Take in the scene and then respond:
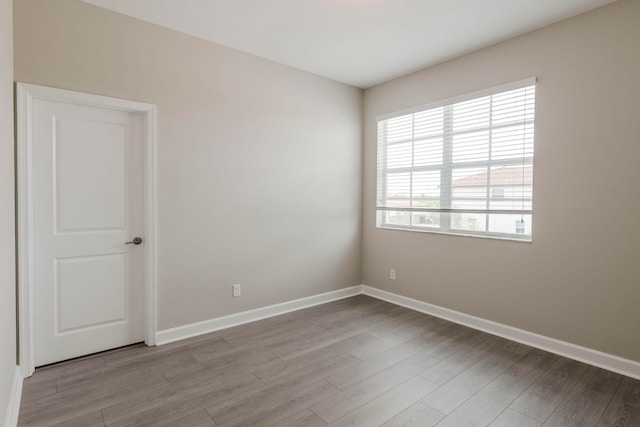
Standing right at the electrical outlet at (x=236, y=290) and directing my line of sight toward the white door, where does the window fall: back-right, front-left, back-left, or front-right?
back-left

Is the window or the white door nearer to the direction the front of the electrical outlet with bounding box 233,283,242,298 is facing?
the window

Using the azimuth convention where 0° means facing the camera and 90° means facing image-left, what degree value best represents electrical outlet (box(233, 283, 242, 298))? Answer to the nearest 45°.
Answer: approximately 315°

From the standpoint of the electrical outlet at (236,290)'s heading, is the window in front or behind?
in front

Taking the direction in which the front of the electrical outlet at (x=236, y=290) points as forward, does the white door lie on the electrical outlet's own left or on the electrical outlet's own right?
on the electrical outlet's own right
